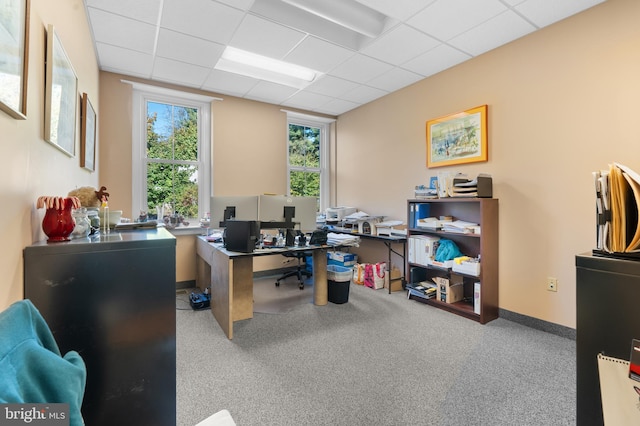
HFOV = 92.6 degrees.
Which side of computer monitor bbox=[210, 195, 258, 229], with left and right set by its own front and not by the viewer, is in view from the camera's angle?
back

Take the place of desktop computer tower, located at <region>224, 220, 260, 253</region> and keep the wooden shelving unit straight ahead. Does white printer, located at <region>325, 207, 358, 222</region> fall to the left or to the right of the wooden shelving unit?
left

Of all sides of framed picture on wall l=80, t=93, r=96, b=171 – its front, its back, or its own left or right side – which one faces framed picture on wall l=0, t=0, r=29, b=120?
right

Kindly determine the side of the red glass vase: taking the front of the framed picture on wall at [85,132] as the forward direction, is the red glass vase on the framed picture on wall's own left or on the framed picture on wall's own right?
on the framed picture on wall's own right

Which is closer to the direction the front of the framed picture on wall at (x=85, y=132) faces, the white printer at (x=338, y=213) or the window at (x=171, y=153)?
the white printer

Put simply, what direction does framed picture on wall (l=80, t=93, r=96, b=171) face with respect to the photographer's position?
facing to the right of the viewer

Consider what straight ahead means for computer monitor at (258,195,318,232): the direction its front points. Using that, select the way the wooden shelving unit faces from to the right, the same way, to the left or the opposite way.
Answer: to the left

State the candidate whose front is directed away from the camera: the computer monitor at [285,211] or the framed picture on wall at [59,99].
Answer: the computer monitor

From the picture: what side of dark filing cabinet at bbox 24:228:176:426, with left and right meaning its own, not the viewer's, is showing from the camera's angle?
right

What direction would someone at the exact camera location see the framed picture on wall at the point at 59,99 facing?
facing to the right of the viewer

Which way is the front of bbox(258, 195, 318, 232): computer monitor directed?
away from the camera
